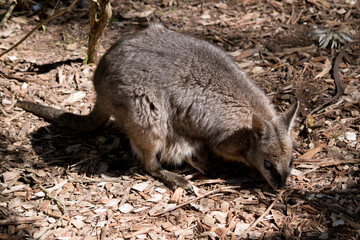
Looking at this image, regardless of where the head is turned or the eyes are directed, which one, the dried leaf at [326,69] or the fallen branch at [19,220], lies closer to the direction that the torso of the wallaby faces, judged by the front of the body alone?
the dried leaf

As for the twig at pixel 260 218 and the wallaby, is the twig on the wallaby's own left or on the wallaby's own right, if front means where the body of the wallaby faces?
on the wallaby's own right

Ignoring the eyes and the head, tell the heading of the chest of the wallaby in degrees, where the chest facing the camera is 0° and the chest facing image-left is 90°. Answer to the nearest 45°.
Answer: approximately 270°

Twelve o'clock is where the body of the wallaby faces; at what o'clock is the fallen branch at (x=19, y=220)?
The fallen branch is roughly at 5 o'clock from the wallaby.

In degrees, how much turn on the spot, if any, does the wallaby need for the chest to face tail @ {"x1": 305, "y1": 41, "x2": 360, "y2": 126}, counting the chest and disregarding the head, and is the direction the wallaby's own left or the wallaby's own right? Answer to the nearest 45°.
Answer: approximately 45° to the wallaby's own left
